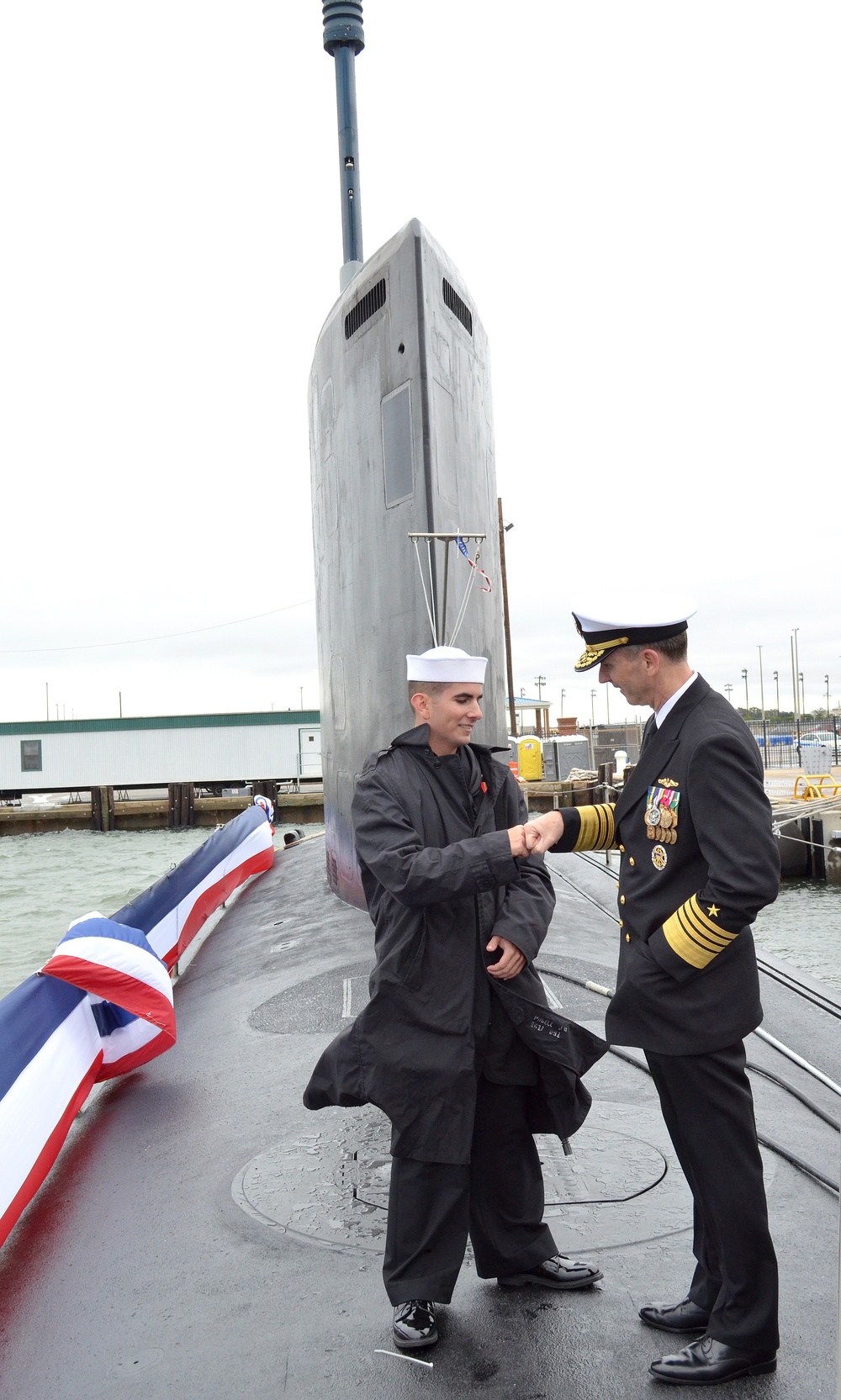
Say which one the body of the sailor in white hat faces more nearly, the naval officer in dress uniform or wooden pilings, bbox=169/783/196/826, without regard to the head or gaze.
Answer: the naval officer in dress uniform

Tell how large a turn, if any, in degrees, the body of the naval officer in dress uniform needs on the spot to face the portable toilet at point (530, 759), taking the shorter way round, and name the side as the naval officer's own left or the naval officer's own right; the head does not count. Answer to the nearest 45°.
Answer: approximately 90° to the naval officer's own right

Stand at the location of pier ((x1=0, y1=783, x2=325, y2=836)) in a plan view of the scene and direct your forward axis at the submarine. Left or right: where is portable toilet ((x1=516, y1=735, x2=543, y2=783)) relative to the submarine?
left

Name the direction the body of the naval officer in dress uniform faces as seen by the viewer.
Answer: to the viewer's left

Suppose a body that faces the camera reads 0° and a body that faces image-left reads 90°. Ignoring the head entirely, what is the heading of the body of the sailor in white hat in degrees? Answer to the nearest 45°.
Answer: approximately 315°

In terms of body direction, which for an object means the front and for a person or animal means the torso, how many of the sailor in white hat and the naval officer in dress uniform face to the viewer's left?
1

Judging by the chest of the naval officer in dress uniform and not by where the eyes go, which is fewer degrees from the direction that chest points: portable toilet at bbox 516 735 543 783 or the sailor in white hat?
the sailor in white hat

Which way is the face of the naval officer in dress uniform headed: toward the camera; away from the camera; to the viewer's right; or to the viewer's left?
to the viewer's left

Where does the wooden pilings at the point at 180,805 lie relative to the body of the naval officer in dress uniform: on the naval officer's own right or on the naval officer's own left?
on the naval officer's own right

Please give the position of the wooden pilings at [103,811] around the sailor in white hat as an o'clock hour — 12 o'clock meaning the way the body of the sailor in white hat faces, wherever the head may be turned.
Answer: The wooden pilings is roughly at 7 o'clock from the sailor in white hat.

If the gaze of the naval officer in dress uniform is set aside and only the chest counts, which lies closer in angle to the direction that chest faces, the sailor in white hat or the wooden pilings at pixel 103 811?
the sailor in white hat

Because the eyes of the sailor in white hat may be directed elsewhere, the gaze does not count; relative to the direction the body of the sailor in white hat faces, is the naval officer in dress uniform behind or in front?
in front
